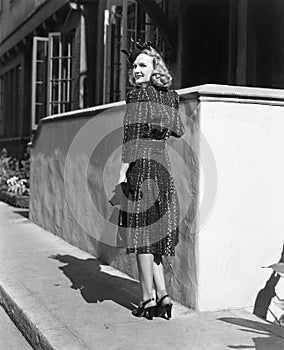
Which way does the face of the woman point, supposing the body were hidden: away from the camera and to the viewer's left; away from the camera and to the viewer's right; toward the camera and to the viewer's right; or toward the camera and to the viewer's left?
toward the camera and to the viewer's left

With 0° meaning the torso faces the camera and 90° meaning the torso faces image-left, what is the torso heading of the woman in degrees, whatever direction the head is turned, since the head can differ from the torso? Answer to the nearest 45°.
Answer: approximately 135°

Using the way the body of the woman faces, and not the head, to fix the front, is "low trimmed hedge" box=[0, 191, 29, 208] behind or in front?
in front
